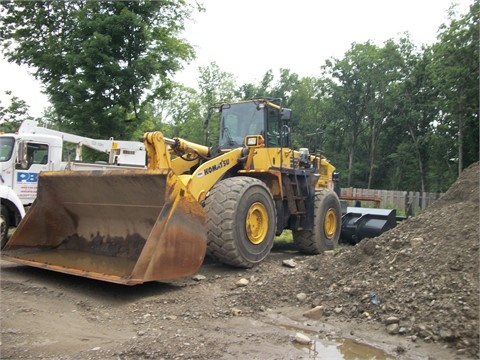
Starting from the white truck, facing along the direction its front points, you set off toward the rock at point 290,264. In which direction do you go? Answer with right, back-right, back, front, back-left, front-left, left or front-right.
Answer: left

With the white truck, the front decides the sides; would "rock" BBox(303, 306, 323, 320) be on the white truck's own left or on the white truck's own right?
on the white truck's own left

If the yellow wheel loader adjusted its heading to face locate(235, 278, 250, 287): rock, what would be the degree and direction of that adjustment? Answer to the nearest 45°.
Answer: approximately 90° to its left

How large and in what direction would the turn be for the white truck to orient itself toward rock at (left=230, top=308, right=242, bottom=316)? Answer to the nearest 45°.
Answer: approximately 90° to its left

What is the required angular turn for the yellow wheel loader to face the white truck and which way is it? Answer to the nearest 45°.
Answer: approximately 90° to its right

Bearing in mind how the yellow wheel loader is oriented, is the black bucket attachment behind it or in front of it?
behind

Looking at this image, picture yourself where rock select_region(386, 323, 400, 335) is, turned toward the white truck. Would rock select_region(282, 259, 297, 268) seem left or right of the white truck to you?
right

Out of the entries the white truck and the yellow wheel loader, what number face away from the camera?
0

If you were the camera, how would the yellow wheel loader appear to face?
facing the viewer and to the left of the viewer

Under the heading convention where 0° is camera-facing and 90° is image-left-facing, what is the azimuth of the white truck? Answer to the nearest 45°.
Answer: approximately 45°

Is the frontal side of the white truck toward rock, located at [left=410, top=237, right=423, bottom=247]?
no

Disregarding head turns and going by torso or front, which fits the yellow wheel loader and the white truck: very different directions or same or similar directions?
same or similar directions

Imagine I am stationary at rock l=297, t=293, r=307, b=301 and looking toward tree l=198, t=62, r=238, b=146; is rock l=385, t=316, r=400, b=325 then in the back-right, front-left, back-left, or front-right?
back-right

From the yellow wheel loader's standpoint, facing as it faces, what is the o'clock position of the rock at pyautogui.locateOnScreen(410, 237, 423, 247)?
The rock is roughly at 8 o'clock from the yellow wheel loader.

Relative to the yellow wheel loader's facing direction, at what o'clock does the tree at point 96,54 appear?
The tree is roughly at 4 o'clock from the yellow wheel loader.
